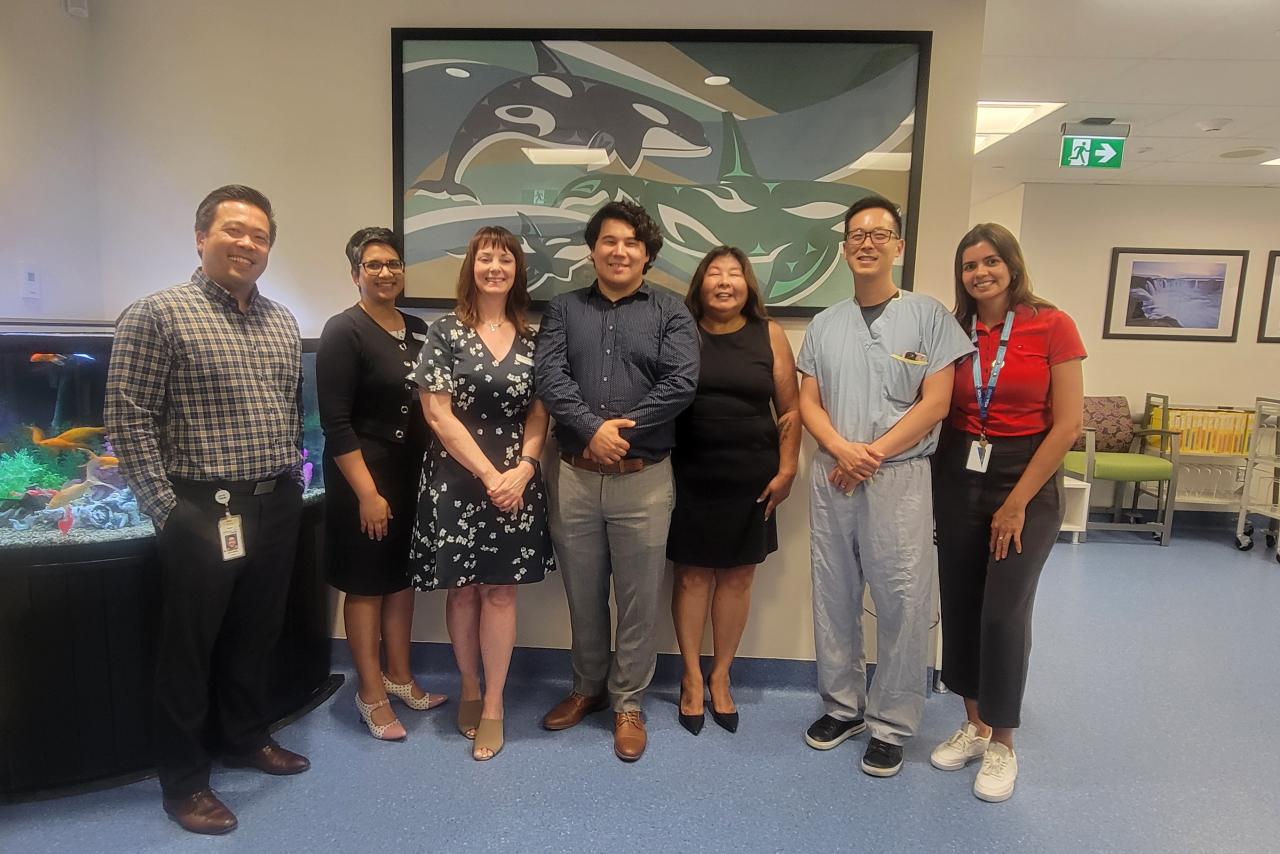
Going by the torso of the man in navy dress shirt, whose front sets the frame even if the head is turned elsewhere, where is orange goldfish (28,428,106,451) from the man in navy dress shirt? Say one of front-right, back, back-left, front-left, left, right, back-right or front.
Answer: right

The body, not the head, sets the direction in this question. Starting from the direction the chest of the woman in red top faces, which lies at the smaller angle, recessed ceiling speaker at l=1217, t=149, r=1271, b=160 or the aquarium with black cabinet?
the aquarium with black cabinet

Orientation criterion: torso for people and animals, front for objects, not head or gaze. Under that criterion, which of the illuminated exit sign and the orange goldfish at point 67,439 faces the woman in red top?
the illuminated exit sign

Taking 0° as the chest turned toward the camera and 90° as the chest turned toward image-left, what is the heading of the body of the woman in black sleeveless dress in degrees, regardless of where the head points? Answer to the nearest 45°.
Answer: approximately 0°

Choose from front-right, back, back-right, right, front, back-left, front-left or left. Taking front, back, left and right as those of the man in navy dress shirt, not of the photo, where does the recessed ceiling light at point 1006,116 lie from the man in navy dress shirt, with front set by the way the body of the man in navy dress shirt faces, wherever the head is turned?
back-left
